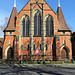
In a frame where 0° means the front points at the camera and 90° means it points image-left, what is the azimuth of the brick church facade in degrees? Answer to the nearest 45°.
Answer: approximately 0°
